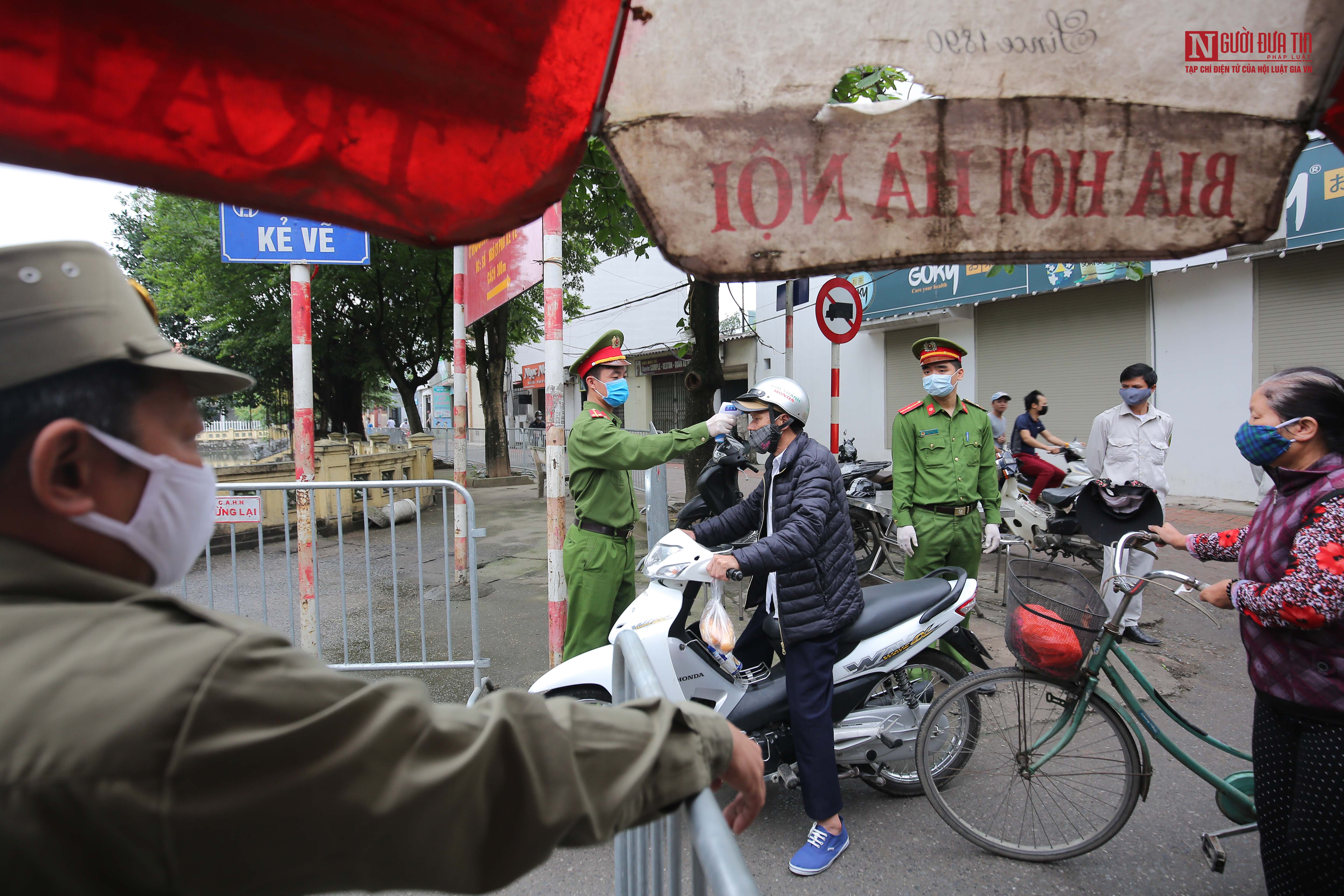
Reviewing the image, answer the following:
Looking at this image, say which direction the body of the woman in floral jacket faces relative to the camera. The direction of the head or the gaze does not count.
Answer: to the viewer's left

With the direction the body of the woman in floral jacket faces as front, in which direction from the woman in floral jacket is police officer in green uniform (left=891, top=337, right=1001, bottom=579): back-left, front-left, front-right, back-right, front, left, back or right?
front-right

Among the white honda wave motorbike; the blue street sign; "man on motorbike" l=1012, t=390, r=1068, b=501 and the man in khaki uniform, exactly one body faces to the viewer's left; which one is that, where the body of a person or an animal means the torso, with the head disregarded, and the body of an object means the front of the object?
the white honda wave motorbike

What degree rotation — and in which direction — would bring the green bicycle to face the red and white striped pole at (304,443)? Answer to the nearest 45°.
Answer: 0° — it already faces it

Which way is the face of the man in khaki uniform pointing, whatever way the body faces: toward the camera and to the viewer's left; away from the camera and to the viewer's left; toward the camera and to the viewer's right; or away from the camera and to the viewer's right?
away from the camera and to the viewer's right

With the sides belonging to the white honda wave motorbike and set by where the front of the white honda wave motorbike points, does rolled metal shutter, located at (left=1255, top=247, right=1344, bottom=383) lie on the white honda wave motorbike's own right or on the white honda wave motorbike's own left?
on the white honda wave motorbike's own right

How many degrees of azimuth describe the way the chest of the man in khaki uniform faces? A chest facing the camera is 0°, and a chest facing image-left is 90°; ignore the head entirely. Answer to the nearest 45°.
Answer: approximately 225°

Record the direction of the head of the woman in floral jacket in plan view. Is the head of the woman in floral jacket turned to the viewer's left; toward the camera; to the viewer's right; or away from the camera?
to the viewer's left

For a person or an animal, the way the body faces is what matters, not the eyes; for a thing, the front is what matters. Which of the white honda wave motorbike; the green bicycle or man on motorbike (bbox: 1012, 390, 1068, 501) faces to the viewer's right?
the man on motorbike

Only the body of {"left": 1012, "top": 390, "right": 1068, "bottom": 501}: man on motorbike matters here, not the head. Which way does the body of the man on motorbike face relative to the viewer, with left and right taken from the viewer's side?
facing to the right of the viewer

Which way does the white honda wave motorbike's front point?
to the viewer's left

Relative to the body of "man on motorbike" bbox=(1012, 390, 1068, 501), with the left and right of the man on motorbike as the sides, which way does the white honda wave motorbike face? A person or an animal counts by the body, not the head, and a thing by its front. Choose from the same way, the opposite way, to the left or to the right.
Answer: the opposite way

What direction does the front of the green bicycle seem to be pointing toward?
to the viewer's left

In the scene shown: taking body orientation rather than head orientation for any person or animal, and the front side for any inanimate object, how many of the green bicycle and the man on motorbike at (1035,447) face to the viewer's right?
1
